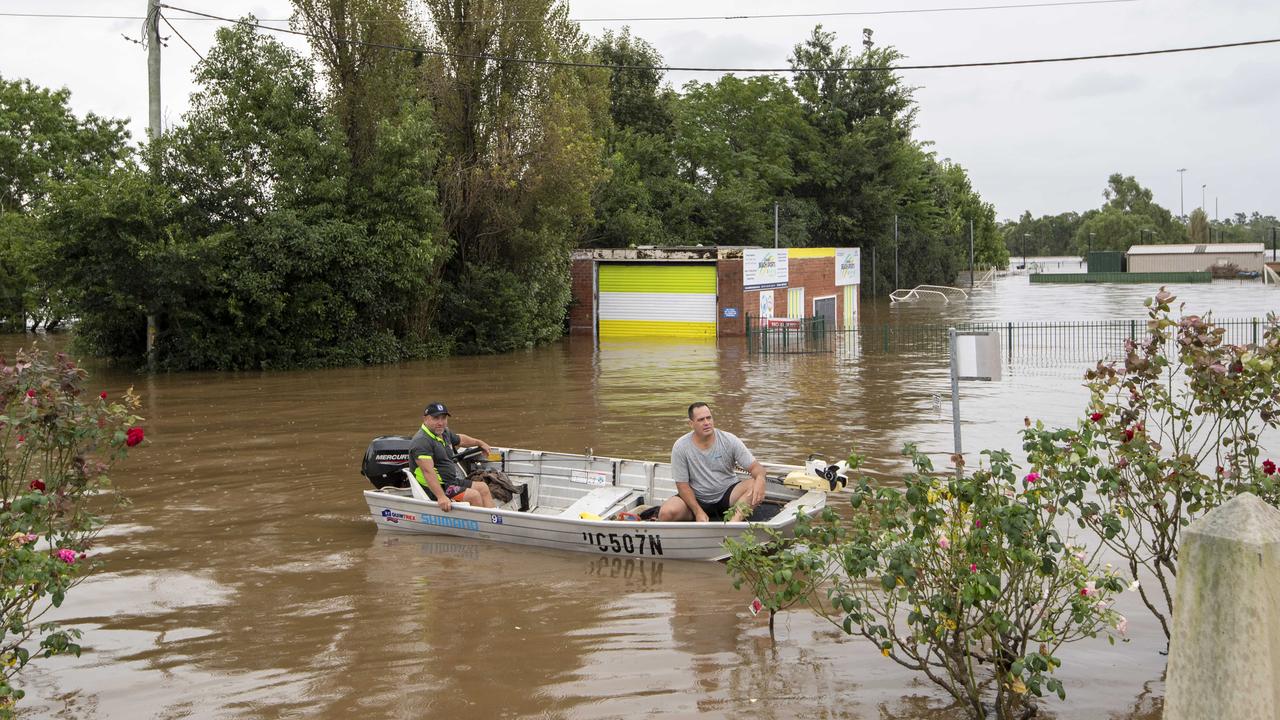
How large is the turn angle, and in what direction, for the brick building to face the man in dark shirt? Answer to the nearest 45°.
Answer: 0° — it already faces them

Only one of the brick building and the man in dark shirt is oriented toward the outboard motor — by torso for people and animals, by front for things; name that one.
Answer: the brick building

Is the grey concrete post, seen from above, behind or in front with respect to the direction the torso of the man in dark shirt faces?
in front

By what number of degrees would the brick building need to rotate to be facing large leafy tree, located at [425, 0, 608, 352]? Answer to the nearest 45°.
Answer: approximately 45° to its right

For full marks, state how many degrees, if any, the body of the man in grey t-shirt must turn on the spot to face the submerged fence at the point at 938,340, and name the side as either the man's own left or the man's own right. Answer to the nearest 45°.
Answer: approximately 180°

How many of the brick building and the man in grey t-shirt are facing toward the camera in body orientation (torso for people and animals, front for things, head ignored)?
2

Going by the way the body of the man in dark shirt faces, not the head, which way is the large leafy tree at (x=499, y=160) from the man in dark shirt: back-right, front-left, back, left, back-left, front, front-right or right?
back-left

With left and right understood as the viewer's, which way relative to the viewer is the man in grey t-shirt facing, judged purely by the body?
facing the viewer

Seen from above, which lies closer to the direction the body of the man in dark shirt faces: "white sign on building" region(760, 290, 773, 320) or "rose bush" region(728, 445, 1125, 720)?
the rose bush

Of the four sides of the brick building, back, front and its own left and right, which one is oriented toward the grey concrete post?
front

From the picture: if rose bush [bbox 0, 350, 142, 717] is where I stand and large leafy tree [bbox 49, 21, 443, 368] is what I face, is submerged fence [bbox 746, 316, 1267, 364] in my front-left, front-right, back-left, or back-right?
front-right

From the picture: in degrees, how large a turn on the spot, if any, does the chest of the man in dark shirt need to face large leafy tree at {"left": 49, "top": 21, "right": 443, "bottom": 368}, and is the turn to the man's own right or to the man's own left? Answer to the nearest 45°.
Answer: approximately 135° to the man's own left

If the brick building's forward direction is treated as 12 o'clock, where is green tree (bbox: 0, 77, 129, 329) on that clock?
The green tree is roughly at 3 o'clock from the brick building.
